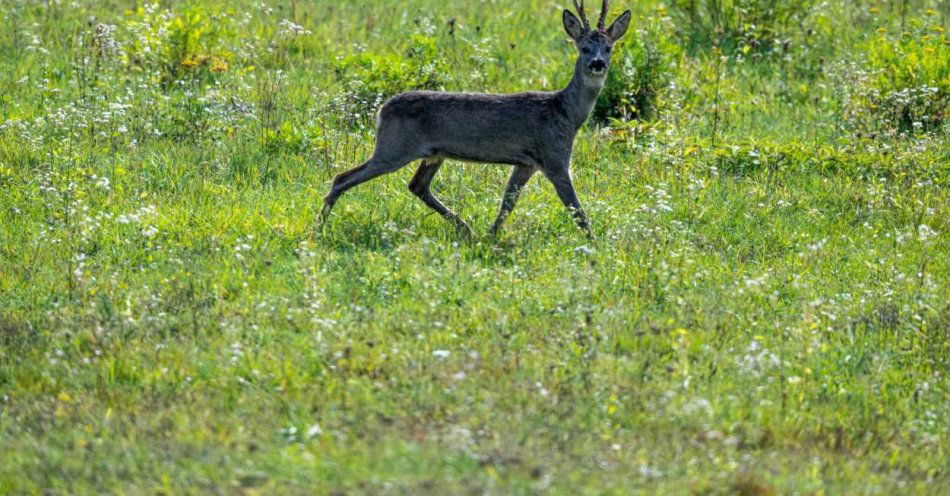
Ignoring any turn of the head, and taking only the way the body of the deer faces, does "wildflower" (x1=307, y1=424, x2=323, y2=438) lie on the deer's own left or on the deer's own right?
on the deer's own right

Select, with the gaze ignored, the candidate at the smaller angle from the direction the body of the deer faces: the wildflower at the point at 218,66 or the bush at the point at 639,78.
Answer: the bush

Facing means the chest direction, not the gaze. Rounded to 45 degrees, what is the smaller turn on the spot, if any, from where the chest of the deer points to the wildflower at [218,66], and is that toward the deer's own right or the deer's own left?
approximately 135° to the deer's own left

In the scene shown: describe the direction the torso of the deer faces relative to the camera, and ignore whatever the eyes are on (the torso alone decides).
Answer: to the viewer's right

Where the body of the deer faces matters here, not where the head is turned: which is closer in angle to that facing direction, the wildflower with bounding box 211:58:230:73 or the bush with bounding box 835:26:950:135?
the bush

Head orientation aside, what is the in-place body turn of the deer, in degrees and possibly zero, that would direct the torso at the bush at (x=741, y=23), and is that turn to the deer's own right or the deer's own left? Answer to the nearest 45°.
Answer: approximately 45° to the deer's own left

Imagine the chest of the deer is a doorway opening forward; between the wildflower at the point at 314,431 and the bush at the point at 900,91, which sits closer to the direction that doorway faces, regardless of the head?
the bush

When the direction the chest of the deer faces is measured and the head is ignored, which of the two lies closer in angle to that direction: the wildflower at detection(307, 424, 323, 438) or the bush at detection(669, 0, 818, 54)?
the bush
